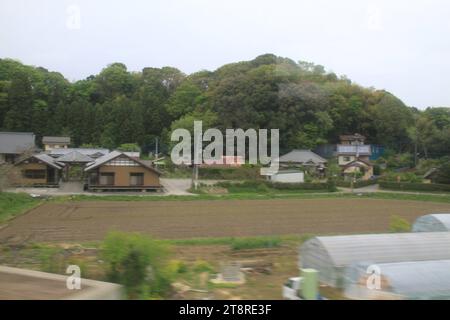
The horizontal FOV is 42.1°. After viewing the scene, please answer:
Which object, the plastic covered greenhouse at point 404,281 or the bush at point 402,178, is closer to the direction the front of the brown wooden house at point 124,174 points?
the plastic covered greenhouse

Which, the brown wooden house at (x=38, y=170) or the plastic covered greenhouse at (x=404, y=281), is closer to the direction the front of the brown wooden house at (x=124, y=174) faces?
the plastic covered greenhouse

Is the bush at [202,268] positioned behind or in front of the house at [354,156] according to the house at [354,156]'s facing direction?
in front

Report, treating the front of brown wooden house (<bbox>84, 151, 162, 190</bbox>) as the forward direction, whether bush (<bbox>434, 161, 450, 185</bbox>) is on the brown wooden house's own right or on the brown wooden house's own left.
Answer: on the brown wooden house's own left

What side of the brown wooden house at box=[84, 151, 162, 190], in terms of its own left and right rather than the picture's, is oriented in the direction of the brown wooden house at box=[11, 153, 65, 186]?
right

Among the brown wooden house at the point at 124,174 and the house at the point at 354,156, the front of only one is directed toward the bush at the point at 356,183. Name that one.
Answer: the house

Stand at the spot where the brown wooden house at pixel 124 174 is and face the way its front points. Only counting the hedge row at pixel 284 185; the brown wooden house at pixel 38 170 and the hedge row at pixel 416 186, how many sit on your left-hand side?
2

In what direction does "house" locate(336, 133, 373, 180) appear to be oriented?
toward the camera

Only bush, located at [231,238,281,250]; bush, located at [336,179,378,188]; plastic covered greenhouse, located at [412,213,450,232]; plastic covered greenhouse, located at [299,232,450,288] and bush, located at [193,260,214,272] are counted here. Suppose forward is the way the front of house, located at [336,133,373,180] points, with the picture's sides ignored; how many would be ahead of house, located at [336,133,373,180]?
5

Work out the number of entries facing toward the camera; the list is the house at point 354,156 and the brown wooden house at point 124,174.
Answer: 2

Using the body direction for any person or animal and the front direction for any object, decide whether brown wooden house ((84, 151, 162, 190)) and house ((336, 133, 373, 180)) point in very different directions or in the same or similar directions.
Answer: same or similar directions

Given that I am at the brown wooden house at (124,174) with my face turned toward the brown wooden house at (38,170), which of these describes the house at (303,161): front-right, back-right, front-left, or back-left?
back-right

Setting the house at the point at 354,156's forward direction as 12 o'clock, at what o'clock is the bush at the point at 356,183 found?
The bush is roughly at 12 o'clock from the house.

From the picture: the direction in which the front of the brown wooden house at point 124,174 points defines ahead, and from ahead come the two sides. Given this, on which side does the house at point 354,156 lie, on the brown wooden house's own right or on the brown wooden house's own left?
on the brown wooden house's own left

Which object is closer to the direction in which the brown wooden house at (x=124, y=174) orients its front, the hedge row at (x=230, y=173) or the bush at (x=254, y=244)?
the bush

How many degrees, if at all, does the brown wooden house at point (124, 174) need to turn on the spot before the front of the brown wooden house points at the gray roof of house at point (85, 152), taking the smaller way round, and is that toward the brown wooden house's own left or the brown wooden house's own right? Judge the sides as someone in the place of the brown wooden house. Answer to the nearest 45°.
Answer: approximately 180°

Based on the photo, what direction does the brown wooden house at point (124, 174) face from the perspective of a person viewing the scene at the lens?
facing the viewer

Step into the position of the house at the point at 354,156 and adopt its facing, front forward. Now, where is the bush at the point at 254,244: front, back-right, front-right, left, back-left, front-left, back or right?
front

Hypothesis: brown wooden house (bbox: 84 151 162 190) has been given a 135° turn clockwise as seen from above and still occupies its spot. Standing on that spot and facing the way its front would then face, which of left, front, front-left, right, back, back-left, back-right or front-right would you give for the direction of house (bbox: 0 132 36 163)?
front
